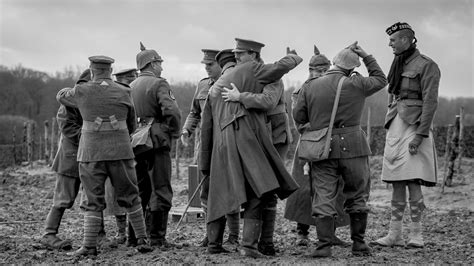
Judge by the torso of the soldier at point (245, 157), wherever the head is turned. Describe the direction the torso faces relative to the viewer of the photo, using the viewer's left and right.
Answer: facing away from the viewer and to the right of the viewer

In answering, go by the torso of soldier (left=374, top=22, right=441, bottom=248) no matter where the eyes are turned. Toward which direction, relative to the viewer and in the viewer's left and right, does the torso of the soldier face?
facing the viewer and to the left of the viewer

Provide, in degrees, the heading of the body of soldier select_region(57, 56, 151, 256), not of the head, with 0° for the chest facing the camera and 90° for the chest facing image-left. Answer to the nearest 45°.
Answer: approximately 180°

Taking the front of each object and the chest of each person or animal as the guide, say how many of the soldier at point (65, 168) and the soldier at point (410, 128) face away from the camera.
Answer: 0

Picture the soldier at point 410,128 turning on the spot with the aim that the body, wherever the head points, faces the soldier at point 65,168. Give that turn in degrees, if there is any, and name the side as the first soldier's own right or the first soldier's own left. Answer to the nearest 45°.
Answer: approximately 45° to the first soldier's own right

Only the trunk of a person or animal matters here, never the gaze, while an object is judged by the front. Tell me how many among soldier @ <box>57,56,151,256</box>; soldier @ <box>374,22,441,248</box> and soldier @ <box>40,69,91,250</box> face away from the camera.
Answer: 1

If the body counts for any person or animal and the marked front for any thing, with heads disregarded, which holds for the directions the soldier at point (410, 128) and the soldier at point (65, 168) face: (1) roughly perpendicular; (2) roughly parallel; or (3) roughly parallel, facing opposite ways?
roughly parallel, facing opposite ways

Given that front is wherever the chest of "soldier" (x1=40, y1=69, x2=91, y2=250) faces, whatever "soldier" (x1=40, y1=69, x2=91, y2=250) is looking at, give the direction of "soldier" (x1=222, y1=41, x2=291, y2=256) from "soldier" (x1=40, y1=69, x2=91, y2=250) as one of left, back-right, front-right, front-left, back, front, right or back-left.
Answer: front-right

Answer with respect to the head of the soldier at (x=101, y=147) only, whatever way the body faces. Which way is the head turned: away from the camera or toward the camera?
away from the camera

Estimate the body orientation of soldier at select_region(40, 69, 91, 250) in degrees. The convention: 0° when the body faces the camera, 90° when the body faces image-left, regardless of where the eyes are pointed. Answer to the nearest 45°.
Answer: approximately 270°

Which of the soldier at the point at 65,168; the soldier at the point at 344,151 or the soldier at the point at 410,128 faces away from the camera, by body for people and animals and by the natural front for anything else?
the soldier at the point at 344,151

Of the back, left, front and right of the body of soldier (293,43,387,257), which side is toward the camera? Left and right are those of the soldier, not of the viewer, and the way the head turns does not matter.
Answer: back

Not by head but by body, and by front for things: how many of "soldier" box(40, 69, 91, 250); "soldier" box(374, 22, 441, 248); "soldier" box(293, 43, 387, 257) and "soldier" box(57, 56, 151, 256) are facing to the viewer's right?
1

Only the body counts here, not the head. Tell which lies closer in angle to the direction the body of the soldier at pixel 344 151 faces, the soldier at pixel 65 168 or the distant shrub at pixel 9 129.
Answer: the distant shrub
